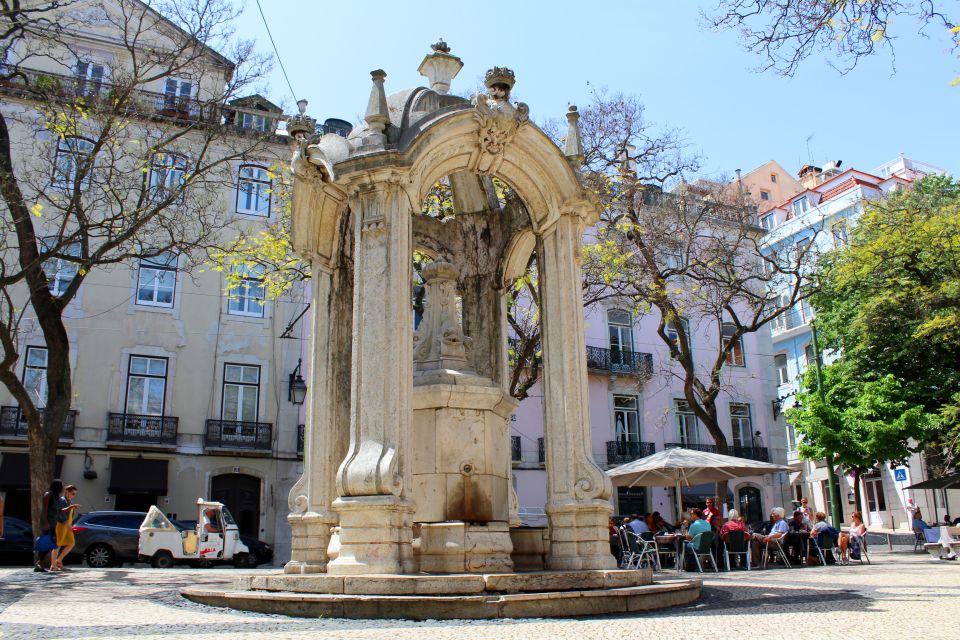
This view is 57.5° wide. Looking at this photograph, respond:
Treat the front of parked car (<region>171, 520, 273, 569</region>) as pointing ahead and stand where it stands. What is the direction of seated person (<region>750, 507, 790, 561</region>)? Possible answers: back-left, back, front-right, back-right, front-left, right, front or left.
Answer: front-right

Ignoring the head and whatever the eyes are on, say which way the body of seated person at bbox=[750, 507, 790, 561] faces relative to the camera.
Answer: to the viewer's left

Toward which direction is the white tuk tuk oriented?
to the viewer's right

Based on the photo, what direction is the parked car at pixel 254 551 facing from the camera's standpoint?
to the viewer's right

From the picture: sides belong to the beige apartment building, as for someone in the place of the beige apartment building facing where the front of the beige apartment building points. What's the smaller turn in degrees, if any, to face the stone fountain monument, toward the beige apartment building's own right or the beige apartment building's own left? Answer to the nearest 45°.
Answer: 0° — it already faces it

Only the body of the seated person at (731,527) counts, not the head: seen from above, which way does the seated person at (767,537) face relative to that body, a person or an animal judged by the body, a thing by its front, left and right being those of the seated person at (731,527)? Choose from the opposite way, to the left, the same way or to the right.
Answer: to the left

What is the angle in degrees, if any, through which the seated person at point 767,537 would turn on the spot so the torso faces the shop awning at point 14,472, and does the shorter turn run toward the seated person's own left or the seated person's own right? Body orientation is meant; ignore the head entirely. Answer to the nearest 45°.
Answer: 0° — they already face it

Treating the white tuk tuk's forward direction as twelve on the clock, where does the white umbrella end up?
The white umbrella is roughly at 1 o'clock from the white tuk tuk.
